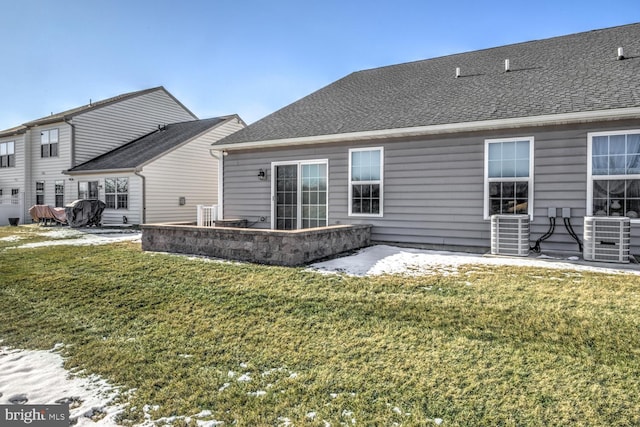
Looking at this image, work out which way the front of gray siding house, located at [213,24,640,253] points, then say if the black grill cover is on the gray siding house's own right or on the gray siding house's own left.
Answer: on the gray siding house's own left

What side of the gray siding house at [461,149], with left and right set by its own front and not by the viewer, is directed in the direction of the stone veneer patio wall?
back

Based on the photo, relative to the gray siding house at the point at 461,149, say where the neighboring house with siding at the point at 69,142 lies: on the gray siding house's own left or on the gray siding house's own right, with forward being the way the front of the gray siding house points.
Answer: on the gray siding house's own left

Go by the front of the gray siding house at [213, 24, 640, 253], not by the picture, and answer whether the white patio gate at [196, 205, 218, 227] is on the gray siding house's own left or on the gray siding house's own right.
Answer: on the gray siding house's own left

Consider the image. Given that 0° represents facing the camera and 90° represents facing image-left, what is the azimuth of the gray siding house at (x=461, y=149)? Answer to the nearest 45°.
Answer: approximately 225°

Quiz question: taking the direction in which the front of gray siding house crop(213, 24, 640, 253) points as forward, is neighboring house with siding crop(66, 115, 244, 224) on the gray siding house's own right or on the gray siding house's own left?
on the gray siding house's own left
